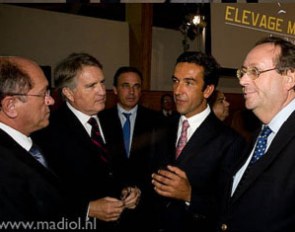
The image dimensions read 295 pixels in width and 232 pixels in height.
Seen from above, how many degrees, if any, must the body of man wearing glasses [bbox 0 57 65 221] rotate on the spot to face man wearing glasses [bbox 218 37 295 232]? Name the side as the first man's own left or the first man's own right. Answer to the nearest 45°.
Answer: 0° — they already face them

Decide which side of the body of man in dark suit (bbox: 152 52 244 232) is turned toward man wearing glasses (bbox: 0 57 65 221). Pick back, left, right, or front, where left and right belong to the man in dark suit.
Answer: front

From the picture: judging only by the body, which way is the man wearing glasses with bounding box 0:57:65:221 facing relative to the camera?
to the viewer's right

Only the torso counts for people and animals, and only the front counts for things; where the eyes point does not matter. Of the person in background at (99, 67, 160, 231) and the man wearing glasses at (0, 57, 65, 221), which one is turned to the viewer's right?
the man wearing glasses

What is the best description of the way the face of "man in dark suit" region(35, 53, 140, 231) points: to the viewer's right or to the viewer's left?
to the viewer's right

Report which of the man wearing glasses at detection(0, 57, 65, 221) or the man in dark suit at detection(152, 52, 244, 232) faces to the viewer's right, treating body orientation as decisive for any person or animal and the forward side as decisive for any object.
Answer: the man wearing glasses

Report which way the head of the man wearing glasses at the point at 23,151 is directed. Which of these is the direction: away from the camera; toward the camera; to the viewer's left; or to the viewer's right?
to the viewer's right

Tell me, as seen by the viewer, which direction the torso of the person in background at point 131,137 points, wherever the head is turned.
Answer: toward the camera

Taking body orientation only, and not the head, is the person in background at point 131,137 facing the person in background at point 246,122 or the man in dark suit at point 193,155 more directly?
the man in dark suit

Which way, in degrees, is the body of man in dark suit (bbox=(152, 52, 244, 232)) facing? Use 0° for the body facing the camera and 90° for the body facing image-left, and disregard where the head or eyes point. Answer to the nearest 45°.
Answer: approximately 45°

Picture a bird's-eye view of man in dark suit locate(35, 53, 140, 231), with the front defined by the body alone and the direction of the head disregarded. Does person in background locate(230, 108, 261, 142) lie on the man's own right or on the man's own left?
on the man's own left

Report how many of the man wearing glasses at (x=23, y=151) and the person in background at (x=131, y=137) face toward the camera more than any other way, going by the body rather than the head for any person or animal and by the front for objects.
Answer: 1
